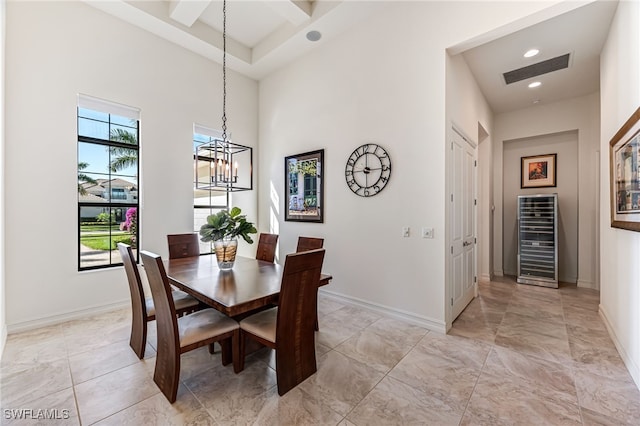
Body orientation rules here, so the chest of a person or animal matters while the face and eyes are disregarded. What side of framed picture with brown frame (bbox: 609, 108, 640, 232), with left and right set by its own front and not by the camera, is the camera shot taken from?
left

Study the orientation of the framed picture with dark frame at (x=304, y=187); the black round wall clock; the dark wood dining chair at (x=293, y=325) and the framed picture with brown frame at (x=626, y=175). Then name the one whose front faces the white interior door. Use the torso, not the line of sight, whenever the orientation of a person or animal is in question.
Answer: the framed picture with brown frame at (x=626, y=175)

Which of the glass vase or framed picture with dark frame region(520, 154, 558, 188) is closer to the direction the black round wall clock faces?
the glass vase

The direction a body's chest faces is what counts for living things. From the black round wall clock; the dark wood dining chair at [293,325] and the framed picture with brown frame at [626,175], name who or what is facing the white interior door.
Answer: the framed picture with brown frame

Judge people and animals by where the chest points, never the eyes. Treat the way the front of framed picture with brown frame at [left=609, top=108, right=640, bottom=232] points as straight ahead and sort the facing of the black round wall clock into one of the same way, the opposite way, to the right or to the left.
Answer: to the left

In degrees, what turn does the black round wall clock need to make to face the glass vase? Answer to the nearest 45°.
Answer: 0° — it already faces it

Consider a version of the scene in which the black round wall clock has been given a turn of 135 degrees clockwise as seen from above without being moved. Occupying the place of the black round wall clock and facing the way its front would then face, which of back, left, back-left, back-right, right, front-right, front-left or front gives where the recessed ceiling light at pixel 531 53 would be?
right

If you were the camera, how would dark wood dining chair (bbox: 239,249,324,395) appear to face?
facing away from the viewer and to the left of the viewer

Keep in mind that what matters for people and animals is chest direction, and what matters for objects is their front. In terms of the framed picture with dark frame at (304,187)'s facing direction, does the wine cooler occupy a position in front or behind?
behind
